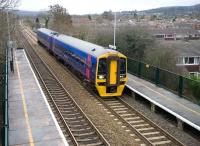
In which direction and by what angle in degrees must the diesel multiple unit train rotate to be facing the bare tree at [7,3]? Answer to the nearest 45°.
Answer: approximately 180°

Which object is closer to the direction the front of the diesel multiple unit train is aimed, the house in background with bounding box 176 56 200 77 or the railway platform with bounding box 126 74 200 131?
the railway platform

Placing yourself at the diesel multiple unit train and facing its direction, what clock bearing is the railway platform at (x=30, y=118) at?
The railway platform is roughly at 1 o'clock from the diesel multiple unit train.

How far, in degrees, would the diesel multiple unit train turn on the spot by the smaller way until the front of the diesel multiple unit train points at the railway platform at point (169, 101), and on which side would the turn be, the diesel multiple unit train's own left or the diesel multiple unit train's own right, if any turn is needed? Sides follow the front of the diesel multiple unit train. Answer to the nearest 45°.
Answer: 0° — it already faces it

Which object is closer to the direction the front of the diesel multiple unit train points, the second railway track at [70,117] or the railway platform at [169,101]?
the railway platform

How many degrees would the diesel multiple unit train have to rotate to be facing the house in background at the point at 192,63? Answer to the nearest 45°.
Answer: approximately 90° to its left

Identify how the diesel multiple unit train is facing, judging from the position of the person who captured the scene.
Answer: facing the viewer and to the right of the viewer

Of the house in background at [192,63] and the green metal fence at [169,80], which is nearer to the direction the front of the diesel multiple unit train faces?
the green metal fence

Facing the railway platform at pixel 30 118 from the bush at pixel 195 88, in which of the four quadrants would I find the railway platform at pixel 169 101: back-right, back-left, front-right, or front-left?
front-left

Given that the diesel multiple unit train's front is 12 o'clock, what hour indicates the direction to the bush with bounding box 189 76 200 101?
The bush is roughly at 10 o'clock from the diesel multiple unit train.

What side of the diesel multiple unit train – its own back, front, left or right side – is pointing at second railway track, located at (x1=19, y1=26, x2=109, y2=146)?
right
